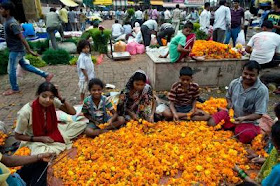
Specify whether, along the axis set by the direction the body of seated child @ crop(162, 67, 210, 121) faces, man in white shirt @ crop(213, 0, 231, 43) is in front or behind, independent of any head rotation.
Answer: behind

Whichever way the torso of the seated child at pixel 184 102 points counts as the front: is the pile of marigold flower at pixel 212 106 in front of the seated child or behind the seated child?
behind

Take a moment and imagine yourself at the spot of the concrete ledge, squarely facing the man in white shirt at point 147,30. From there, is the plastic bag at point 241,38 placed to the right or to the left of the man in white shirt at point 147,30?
right

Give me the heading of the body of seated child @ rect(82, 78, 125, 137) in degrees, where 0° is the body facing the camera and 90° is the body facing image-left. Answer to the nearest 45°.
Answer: approximately 315°
